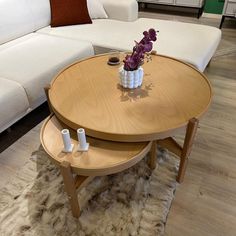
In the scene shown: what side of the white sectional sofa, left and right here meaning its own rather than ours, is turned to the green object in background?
left

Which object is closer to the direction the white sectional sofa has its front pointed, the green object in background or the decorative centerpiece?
the decorative centerpiece

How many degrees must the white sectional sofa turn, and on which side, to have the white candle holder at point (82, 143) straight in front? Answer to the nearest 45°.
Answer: approximately 45° to its right

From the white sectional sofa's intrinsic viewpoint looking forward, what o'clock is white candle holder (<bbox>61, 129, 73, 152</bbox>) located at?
The white candle holder is roughly at 1 o'clock from the white sectional sofa.

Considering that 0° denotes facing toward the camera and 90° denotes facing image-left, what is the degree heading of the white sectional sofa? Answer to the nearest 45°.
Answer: approximately 315°

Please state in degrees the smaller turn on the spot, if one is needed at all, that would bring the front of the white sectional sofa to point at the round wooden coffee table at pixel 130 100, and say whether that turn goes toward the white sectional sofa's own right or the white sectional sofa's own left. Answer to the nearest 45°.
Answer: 0° — it already faces it

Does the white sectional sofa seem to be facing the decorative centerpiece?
yes

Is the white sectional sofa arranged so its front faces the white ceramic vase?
yes

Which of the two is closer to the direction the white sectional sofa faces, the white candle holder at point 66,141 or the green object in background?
the white candle holder

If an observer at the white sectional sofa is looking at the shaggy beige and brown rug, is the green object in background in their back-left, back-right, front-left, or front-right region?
back-left
